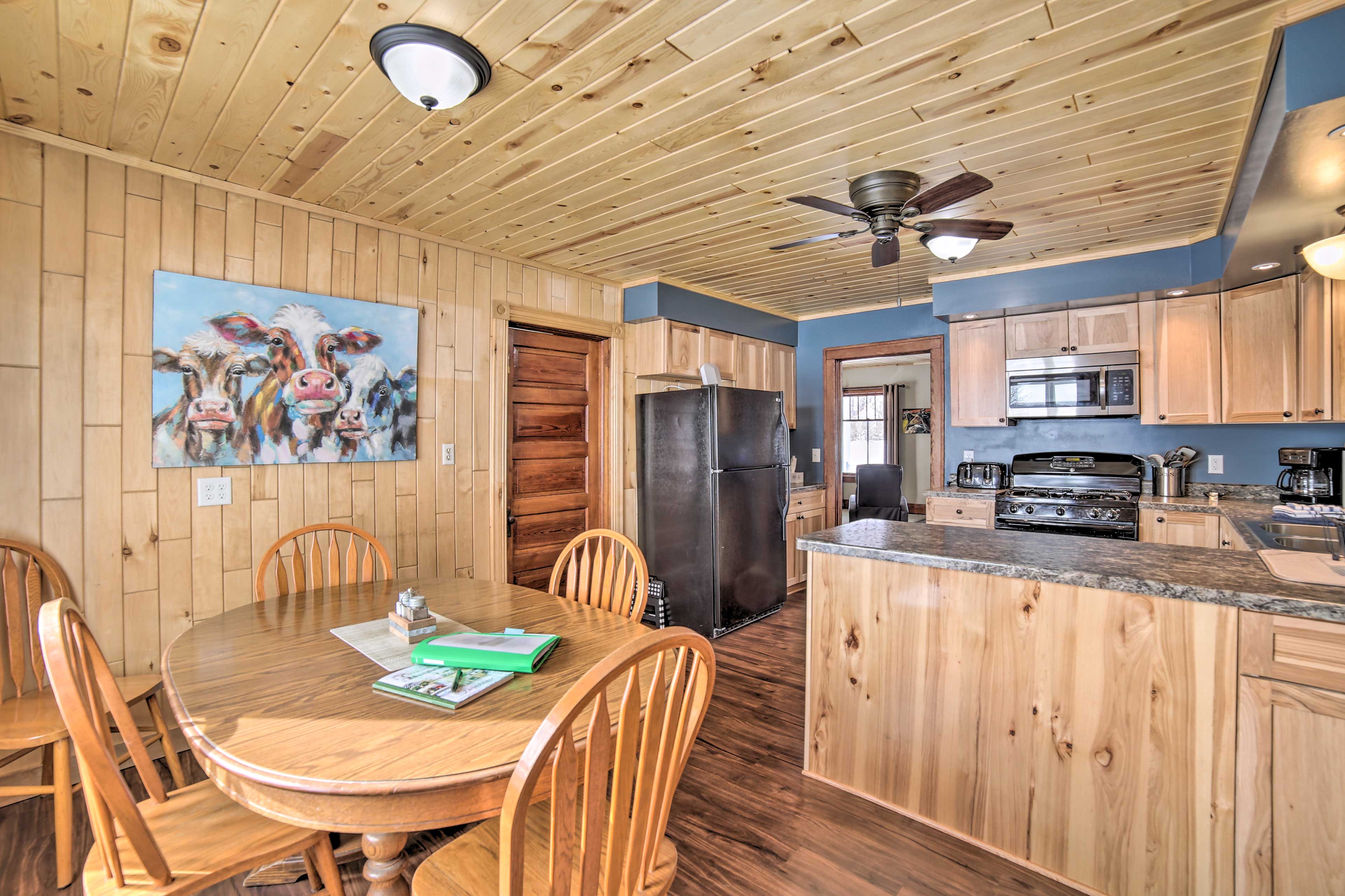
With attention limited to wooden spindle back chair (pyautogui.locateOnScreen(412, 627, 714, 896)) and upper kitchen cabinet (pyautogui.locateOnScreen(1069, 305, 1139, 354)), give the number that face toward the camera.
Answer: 1

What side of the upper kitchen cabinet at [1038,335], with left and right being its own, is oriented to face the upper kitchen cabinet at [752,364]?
right

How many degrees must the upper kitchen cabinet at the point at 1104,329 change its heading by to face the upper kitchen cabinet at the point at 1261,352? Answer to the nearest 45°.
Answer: approximately 90° to its left

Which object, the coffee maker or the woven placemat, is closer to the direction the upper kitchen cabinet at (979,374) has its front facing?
the woven placemat

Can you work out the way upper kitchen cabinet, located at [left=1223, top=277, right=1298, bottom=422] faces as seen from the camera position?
facing the viewer and to the left of the viewer

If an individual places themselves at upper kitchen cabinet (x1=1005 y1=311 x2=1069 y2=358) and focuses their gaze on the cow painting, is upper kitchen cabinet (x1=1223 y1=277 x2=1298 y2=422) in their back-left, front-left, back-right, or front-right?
back-left

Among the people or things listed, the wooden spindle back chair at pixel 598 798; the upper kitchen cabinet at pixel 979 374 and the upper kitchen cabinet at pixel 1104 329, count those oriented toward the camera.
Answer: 2

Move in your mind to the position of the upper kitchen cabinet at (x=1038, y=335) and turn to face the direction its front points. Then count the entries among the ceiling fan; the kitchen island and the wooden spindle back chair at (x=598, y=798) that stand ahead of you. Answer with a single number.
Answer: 3

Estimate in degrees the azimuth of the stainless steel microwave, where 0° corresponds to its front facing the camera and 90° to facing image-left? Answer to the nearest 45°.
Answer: approximately 0°

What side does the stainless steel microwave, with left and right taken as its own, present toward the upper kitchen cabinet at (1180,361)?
left

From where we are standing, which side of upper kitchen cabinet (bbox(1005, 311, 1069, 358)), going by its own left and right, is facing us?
front

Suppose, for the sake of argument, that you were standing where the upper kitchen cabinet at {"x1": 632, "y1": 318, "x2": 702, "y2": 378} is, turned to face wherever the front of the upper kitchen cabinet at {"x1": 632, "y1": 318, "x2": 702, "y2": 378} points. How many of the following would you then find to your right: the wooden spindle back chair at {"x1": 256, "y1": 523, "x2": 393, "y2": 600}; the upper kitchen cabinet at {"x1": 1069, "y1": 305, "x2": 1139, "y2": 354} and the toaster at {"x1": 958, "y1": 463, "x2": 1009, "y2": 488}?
1

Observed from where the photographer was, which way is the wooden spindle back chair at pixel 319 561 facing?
facing the viewer and to the right of the viewer

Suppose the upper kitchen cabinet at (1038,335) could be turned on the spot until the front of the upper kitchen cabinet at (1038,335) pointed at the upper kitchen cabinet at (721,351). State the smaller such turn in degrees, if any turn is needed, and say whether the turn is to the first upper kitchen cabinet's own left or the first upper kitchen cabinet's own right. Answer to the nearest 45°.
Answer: approximately 90° to the first upper kitchen cabinet's own right

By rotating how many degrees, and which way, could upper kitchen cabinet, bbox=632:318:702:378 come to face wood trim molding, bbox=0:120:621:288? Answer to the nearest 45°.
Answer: approximately 90° to its right

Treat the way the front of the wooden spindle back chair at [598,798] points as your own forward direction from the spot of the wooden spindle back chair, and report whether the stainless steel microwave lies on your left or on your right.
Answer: on your right

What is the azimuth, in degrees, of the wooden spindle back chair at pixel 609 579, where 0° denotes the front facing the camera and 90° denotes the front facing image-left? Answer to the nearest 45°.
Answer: approximately 45°

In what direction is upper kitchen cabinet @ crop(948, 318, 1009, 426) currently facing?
toward the camera

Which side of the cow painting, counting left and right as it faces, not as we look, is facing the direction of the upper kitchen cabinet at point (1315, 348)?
front

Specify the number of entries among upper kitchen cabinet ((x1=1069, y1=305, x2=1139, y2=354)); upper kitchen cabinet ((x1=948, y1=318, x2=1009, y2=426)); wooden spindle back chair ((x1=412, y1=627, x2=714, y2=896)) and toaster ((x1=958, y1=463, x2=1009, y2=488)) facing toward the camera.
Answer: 3
